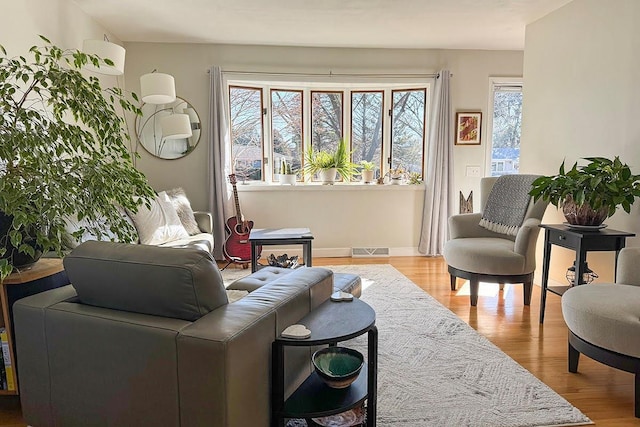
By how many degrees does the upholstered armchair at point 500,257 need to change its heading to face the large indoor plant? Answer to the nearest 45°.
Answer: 0° — it already faces it

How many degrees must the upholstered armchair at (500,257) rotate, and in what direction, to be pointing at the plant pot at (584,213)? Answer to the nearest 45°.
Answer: approximately 90° to its left

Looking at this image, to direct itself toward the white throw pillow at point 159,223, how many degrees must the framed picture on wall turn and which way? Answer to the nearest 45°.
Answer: approximately 45° to its right

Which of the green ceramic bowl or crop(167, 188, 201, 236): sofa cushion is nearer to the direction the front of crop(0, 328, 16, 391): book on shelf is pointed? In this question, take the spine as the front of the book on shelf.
the green ceramic bowl

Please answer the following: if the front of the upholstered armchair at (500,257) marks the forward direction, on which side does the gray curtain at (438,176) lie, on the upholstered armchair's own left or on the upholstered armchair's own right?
on the upholstered armchair's own right

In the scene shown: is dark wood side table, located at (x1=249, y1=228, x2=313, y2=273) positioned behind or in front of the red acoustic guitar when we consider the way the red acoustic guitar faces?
in front

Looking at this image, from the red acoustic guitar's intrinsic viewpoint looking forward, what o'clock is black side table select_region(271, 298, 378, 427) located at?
The black side table is roughly at 12 o'clock from the red acoustic guitar.

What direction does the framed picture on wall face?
toward the camera

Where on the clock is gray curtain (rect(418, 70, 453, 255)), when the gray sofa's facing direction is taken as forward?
The gray curtain is roughly at 12 o'clock from the gray sofa.

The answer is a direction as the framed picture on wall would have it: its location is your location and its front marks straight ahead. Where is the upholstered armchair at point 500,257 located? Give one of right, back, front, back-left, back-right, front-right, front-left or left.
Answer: front

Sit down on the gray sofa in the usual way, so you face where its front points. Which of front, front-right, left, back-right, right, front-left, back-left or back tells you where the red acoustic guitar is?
front-left

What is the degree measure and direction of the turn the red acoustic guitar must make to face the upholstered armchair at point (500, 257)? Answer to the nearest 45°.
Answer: approximately 45° to its left

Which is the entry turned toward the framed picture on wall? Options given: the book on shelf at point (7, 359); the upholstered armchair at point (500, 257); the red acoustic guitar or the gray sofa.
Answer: the gray sofa
